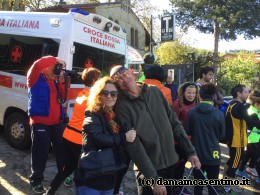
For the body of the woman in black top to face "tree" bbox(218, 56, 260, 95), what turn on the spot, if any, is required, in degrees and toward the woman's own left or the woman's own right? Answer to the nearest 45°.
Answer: approximately 90° to the woman's own left

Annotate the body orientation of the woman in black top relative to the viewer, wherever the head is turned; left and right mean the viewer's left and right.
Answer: facing the viewer and to the right of the viewer
